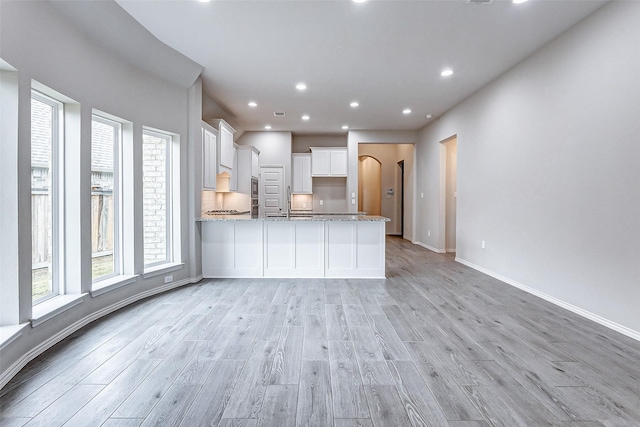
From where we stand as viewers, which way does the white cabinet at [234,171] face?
facing to the right of the viewer

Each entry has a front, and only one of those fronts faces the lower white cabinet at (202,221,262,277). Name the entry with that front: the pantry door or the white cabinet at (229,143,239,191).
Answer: the pantry door

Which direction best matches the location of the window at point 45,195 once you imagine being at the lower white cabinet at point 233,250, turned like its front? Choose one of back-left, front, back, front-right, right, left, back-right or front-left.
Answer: front-right

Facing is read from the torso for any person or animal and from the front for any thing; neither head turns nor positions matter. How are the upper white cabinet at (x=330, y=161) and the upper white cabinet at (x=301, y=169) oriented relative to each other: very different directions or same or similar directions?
same or similar directions

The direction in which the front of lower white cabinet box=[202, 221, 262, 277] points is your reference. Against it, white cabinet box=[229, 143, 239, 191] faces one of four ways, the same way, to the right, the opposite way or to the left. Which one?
to the left

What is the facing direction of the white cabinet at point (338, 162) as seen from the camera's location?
facing the viewer

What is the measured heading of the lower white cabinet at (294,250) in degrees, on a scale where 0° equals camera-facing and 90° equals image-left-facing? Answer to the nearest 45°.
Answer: approximately 0°

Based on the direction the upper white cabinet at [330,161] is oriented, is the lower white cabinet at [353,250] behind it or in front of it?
in front

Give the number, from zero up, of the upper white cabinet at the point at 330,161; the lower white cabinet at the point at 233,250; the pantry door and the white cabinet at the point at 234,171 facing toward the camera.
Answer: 3

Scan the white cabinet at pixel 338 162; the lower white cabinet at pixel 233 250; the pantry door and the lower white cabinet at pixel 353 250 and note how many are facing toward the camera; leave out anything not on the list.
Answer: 4

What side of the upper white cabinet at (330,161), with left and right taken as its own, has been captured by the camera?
front

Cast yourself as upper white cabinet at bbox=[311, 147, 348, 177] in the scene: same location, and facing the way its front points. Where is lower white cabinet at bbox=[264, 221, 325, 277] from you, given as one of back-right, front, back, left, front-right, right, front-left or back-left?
front

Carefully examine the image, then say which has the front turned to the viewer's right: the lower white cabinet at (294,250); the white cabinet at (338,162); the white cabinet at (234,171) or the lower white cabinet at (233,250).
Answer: the white cabinet at (234,171)

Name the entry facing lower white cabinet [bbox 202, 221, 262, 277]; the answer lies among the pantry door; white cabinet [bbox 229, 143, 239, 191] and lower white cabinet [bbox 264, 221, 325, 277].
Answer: the pantry door
